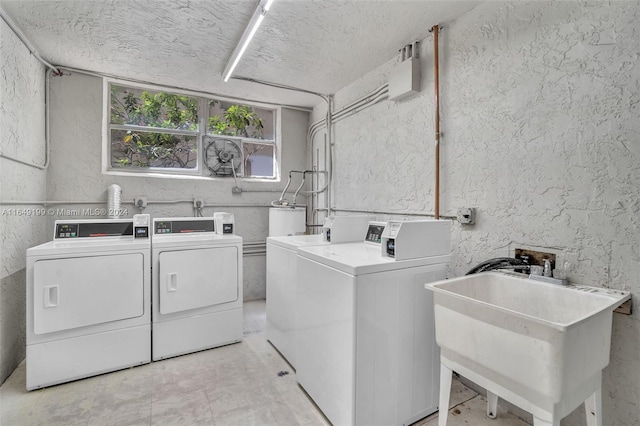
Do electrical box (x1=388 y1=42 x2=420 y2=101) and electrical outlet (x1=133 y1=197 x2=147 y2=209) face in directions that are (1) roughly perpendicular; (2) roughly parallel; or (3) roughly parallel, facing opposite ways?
roughly perpendicular

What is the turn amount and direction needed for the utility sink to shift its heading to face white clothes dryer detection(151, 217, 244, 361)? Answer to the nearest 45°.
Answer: approximately 45° to its right

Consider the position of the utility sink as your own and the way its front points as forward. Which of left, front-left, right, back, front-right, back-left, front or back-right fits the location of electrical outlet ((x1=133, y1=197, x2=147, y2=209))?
front-right

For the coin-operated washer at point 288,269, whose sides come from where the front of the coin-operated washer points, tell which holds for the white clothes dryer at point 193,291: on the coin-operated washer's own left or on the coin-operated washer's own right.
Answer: on the coin-operated washer's own right

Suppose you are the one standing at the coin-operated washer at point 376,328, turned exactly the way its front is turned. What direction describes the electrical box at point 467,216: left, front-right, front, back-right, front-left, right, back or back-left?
back

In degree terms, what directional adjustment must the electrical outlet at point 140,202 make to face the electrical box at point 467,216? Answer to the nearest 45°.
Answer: approximately 45° to its left

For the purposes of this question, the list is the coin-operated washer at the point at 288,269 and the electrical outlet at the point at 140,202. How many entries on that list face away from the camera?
0

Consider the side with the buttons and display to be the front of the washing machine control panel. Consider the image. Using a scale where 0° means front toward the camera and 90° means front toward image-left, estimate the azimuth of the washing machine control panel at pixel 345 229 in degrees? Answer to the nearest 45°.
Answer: approximately 45°

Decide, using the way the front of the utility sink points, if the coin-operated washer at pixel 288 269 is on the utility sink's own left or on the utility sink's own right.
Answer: on the utility sink's own right

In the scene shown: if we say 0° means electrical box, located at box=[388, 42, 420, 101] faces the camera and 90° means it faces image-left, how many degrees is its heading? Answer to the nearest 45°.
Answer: approximately 45°
